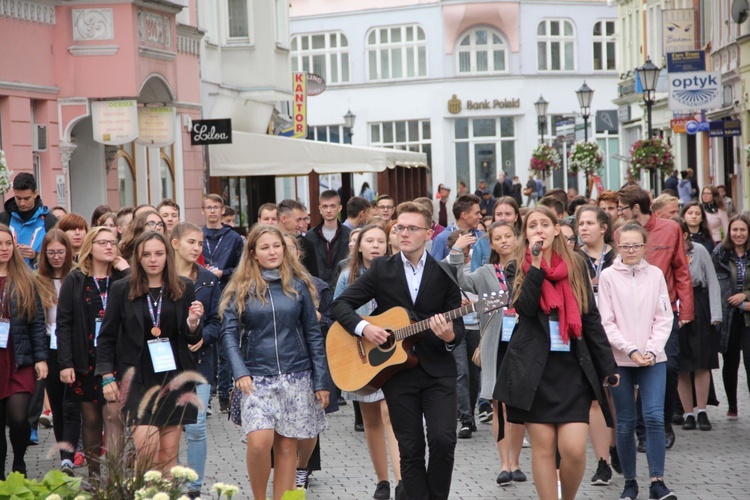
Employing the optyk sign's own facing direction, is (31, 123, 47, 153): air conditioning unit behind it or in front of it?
in front

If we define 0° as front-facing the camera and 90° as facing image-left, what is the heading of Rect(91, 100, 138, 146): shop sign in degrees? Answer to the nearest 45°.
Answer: approximately 0°

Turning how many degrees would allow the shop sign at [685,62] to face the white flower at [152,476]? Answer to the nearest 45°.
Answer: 0° — it already faces it

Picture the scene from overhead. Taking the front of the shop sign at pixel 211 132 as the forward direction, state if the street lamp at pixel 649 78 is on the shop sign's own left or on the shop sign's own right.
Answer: on the shop sign's own left

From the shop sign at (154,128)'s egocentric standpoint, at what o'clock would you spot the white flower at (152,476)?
The white flower is roughly at 12 o'clock from the shop sign.

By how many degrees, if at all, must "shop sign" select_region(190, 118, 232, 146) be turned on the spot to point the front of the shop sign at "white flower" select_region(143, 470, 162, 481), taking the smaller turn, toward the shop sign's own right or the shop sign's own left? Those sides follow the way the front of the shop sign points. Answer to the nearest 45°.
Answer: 0° — it already faces it

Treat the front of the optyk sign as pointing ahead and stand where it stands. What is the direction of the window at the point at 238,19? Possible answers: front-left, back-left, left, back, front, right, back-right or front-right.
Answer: right

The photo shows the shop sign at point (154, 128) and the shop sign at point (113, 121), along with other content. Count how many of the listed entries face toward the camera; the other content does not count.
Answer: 2

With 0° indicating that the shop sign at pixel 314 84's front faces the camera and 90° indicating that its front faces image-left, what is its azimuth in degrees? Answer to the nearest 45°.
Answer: approximately 0°
